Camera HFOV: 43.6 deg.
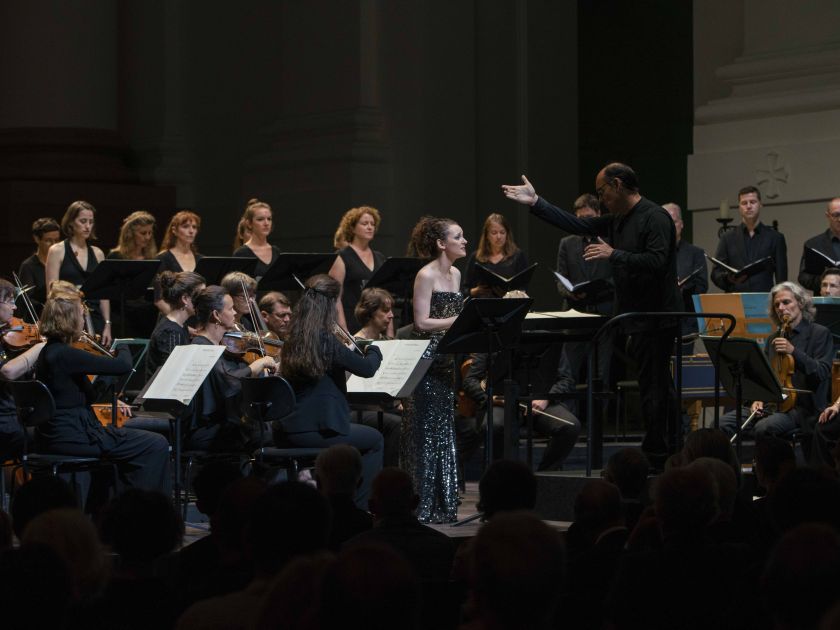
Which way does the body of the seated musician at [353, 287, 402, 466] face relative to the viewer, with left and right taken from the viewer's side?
facing to the right of the viewer

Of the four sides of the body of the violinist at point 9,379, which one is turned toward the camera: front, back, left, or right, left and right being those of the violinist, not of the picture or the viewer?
right

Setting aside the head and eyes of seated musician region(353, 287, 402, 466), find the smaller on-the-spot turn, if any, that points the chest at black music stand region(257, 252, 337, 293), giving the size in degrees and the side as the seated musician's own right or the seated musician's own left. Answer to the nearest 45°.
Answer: approximately 135° to the seated musician's own left

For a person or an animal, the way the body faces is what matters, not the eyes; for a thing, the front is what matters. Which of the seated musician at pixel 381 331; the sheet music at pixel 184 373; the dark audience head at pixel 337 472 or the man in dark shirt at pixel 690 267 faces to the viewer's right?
the seated musician

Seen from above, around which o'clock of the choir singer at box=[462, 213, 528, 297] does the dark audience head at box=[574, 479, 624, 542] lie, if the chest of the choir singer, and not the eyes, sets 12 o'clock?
The dark audience head is roughly at 12 o'clock from the choir singer.

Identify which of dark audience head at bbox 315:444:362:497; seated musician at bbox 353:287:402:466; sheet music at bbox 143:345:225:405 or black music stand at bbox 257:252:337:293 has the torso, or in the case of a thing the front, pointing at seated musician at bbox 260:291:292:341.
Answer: the dark audience head

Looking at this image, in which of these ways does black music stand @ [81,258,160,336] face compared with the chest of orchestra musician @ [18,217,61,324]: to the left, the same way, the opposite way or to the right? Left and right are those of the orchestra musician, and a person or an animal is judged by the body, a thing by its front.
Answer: the opposite way

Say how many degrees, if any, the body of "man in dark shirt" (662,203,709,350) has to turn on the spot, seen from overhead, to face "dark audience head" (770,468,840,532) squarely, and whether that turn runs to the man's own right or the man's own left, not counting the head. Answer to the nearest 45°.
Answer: approximately 45° to the man's own left

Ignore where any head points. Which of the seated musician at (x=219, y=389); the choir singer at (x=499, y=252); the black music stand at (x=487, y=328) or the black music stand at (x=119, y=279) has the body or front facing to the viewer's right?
the seated musician

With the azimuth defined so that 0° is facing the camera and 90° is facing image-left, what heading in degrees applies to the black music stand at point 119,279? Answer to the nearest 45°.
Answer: approximately 135°

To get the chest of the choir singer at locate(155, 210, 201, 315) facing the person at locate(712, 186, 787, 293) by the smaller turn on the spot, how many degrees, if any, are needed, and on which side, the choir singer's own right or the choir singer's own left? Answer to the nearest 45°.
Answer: approximately 45° to the choir singer's own left

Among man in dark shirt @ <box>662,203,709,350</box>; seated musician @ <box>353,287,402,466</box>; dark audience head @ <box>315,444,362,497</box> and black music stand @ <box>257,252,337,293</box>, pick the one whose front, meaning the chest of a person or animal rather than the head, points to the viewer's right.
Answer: the seated musician

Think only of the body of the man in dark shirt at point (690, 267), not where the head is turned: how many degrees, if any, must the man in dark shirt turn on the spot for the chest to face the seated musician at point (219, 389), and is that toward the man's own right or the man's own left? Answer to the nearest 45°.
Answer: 0° — they already face them
